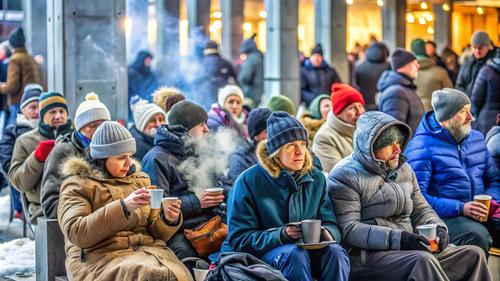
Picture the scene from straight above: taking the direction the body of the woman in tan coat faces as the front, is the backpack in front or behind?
in front

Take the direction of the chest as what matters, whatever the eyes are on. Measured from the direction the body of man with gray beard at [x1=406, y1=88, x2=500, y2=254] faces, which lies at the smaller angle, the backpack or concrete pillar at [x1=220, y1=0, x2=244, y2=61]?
the backpack

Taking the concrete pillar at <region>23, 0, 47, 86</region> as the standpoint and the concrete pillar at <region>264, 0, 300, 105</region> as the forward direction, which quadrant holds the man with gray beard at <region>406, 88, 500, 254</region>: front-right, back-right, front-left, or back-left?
front-right

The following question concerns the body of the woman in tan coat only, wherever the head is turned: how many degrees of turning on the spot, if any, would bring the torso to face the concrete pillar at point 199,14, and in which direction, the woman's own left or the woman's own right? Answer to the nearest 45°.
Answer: approximately 135° to the woman's own left

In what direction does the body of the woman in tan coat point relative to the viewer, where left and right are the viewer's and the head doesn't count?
facing the viewer and to the right of the viewer

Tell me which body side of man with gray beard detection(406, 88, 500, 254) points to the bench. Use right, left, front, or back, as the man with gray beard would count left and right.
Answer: right

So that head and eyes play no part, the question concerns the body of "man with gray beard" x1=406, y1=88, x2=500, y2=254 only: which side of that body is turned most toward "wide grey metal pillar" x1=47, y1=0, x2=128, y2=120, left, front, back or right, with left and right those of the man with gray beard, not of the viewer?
back

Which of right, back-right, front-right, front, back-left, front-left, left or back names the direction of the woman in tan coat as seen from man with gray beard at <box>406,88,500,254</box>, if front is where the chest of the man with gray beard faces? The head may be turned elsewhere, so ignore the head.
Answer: right

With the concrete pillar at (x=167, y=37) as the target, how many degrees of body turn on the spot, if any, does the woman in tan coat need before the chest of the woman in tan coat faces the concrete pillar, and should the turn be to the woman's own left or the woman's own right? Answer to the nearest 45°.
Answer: approximately 135° to the woman's own left

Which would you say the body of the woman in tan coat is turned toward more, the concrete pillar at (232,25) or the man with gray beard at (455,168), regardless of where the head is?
the man with gray beard

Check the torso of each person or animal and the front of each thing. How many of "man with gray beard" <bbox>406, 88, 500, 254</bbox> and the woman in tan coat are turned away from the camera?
0
